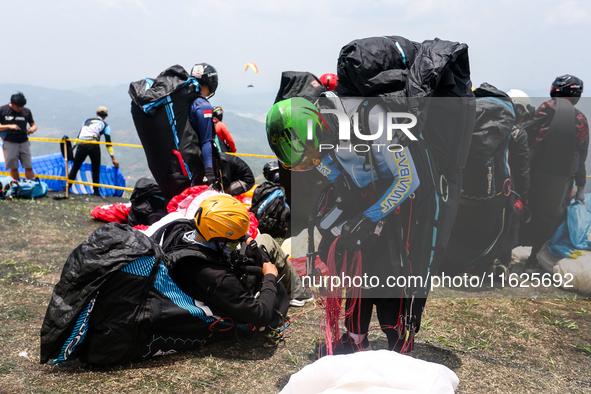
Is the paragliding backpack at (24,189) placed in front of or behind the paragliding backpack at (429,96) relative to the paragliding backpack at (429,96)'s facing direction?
behind

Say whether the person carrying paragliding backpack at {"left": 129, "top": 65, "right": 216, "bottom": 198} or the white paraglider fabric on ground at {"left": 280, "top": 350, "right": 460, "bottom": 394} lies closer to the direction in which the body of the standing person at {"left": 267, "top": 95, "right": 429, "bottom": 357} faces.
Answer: the white paraglider fabric on ground

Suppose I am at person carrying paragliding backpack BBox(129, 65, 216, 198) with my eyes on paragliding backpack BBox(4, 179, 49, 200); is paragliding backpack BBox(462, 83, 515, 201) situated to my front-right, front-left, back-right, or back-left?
back-right

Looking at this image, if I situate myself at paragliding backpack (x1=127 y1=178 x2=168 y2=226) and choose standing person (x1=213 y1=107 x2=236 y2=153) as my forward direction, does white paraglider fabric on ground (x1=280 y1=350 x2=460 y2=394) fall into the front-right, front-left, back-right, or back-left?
back-right

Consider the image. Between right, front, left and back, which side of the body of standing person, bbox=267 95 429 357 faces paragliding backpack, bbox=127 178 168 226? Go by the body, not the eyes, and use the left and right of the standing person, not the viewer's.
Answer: right

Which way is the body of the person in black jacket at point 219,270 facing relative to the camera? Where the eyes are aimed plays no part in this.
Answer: to the viewer's right

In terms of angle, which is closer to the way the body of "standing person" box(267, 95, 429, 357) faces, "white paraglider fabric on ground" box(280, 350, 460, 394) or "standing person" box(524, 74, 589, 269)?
the white paraglider fabric on ground
